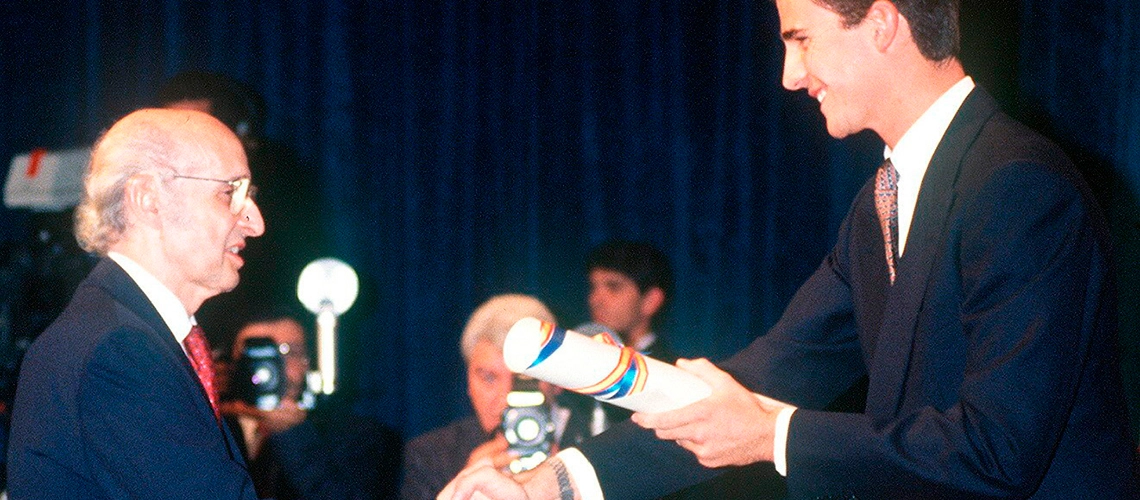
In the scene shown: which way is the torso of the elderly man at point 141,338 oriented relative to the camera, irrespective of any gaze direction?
to the viewer's right

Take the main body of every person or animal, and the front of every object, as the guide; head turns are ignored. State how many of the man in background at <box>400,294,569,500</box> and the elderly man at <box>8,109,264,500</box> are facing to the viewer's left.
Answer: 0

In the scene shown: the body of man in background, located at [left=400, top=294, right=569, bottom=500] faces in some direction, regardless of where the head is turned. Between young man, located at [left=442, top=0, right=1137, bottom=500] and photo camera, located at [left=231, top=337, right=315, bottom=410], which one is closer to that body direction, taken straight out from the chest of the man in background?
the young man

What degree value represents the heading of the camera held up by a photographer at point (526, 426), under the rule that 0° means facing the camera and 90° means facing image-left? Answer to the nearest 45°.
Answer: approximately 0°

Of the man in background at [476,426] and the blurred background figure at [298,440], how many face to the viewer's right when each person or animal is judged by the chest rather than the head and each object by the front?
0

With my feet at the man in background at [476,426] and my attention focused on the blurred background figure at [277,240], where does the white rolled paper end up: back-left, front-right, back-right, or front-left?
back-left

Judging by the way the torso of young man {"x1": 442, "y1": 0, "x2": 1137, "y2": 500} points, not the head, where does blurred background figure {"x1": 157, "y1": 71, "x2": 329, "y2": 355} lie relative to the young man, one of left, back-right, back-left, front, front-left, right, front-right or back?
front-right

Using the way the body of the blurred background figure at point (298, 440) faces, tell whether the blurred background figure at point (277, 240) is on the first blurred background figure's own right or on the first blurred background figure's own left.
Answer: on the first blurred background figure's own right

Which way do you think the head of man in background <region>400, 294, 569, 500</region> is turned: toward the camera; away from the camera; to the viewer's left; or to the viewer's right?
toward the camera

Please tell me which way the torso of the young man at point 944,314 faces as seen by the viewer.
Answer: to the viewer's left

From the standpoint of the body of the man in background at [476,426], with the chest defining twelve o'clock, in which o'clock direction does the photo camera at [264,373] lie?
The photo camera is roughly at 2 o'clock from the man in background.

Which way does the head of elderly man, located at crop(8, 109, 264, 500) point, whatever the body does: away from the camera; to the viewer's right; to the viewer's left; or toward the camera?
to the viewer's right

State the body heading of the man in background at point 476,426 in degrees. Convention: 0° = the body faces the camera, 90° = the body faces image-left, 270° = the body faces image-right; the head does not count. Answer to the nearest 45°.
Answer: approximately 0°

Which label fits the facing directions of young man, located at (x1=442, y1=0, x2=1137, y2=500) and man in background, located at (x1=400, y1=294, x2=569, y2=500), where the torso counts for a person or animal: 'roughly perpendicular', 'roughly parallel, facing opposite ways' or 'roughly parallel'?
roughly perpendicular

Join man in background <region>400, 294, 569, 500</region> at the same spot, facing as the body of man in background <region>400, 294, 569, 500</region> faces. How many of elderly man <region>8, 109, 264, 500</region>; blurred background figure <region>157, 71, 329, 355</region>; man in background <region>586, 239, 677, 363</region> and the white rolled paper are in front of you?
2

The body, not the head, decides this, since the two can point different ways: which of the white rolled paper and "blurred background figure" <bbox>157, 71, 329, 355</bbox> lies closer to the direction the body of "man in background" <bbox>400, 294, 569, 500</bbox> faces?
the white rolled paper

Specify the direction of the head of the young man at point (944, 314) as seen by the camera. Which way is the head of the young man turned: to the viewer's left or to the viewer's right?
to the viewer's left
